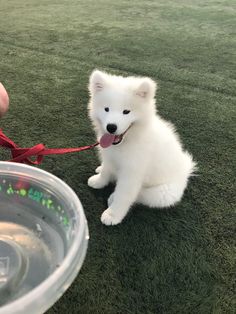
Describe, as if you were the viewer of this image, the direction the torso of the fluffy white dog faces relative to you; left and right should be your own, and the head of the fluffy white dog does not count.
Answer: facing the viewer and to the left of the viewer
